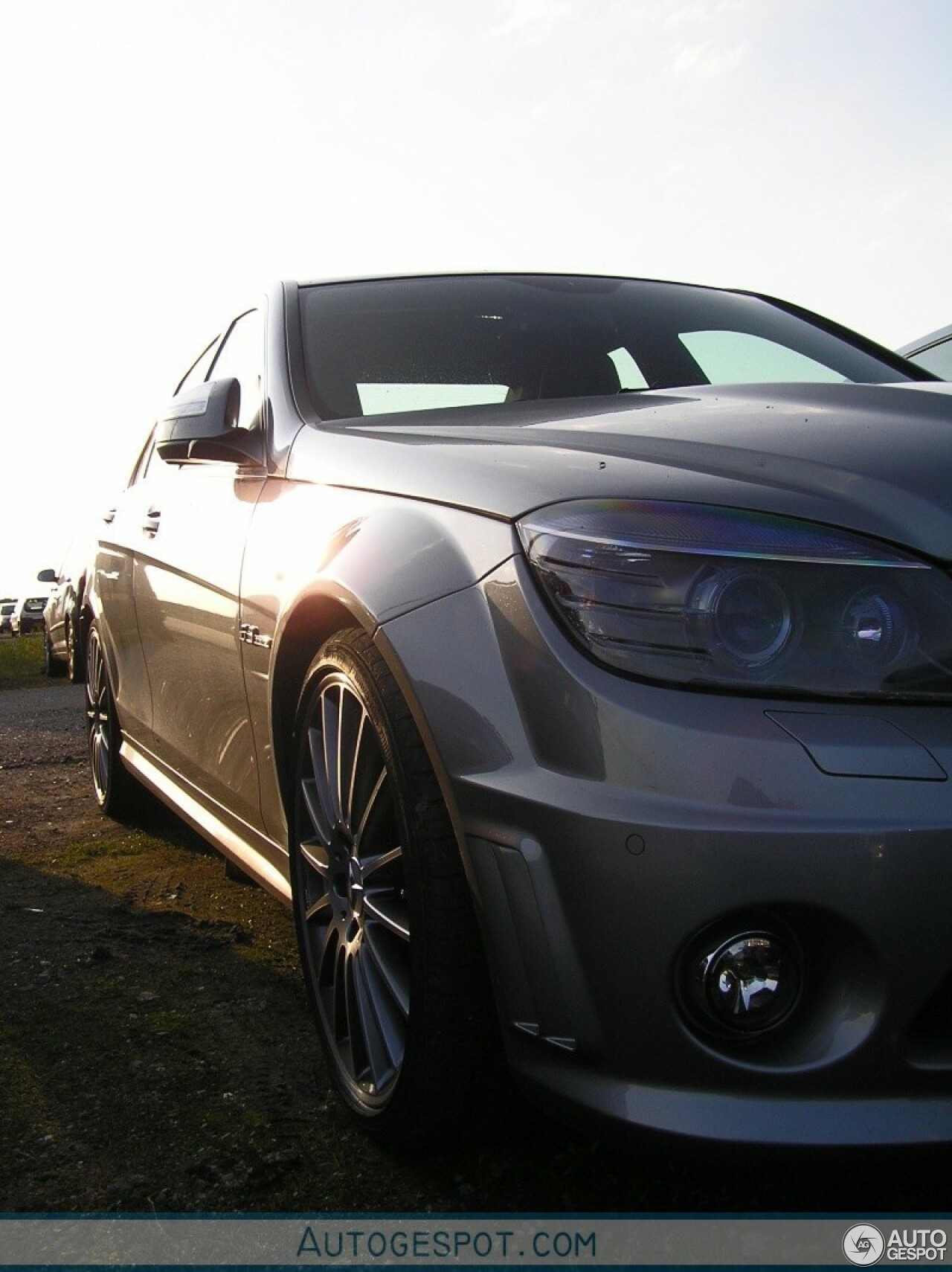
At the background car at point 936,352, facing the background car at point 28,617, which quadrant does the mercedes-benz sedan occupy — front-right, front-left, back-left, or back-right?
back-left

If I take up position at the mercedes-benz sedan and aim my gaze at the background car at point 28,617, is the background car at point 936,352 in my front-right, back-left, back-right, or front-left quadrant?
front-right

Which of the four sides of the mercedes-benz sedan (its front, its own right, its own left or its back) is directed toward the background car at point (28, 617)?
back

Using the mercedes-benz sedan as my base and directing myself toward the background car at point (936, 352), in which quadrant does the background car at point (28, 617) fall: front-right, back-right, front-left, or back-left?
front-left

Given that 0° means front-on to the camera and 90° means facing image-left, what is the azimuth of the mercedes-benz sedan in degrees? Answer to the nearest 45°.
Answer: approximately 315°

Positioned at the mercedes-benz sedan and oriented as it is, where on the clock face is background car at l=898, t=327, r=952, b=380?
The background car is roughly at 8 o'clock from the mercedes-benz sedan.
